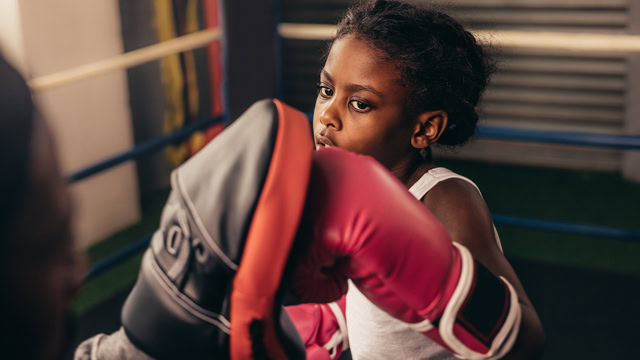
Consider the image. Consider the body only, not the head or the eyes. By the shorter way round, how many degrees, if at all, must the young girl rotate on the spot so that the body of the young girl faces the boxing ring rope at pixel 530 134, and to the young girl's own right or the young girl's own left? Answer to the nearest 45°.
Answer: approximately 180°

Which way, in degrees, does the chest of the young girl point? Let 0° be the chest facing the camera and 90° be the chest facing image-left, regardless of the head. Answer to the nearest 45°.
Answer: approximately 45°

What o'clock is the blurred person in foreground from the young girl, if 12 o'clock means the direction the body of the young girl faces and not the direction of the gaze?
The blurred person in foreground is roughly at 11 o'clock from the young girl.

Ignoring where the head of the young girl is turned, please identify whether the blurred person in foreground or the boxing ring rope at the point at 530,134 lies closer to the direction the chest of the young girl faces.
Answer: the blurred person in foreground
